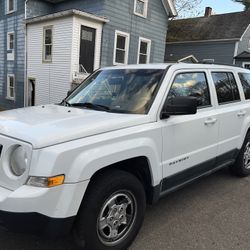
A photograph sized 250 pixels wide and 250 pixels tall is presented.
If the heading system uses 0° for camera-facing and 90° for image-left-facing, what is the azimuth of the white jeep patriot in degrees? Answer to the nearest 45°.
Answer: approximately 45°

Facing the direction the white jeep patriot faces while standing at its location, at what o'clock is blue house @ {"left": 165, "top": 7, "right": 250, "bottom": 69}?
The blue house is roughly at 5 o'clock from the white jeep patriot.

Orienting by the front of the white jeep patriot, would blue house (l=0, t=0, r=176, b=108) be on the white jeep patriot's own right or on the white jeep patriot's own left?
on the white jeep patriot's own right
